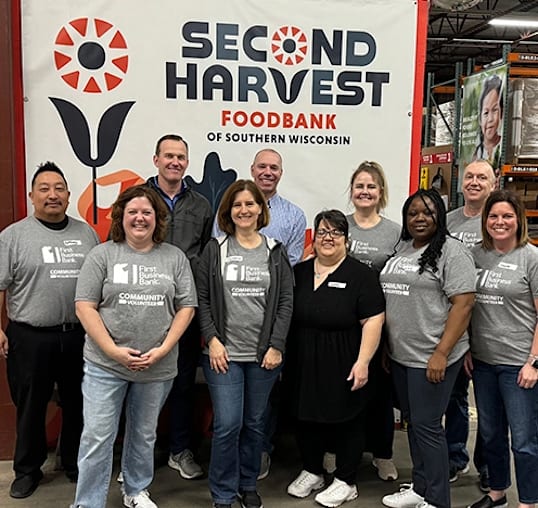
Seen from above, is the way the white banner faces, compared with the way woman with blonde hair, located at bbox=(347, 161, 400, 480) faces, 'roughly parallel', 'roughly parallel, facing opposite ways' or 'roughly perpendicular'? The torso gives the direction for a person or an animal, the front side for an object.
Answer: roughly parallel

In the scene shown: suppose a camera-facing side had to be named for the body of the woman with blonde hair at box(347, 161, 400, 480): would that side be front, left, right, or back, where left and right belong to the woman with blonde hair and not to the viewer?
front

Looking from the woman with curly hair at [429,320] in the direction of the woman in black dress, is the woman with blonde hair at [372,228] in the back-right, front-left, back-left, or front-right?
front-right

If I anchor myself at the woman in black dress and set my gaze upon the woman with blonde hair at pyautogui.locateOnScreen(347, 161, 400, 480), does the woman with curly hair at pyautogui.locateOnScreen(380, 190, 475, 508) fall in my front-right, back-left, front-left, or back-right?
front-right

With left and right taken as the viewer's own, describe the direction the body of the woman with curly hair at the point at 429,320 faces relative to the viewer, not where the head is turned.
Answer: facing the viewer and to the left of the viewer

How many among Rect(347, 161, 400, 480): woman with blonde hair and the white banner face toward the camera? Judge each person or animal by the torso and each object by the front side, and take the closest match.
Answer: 2
